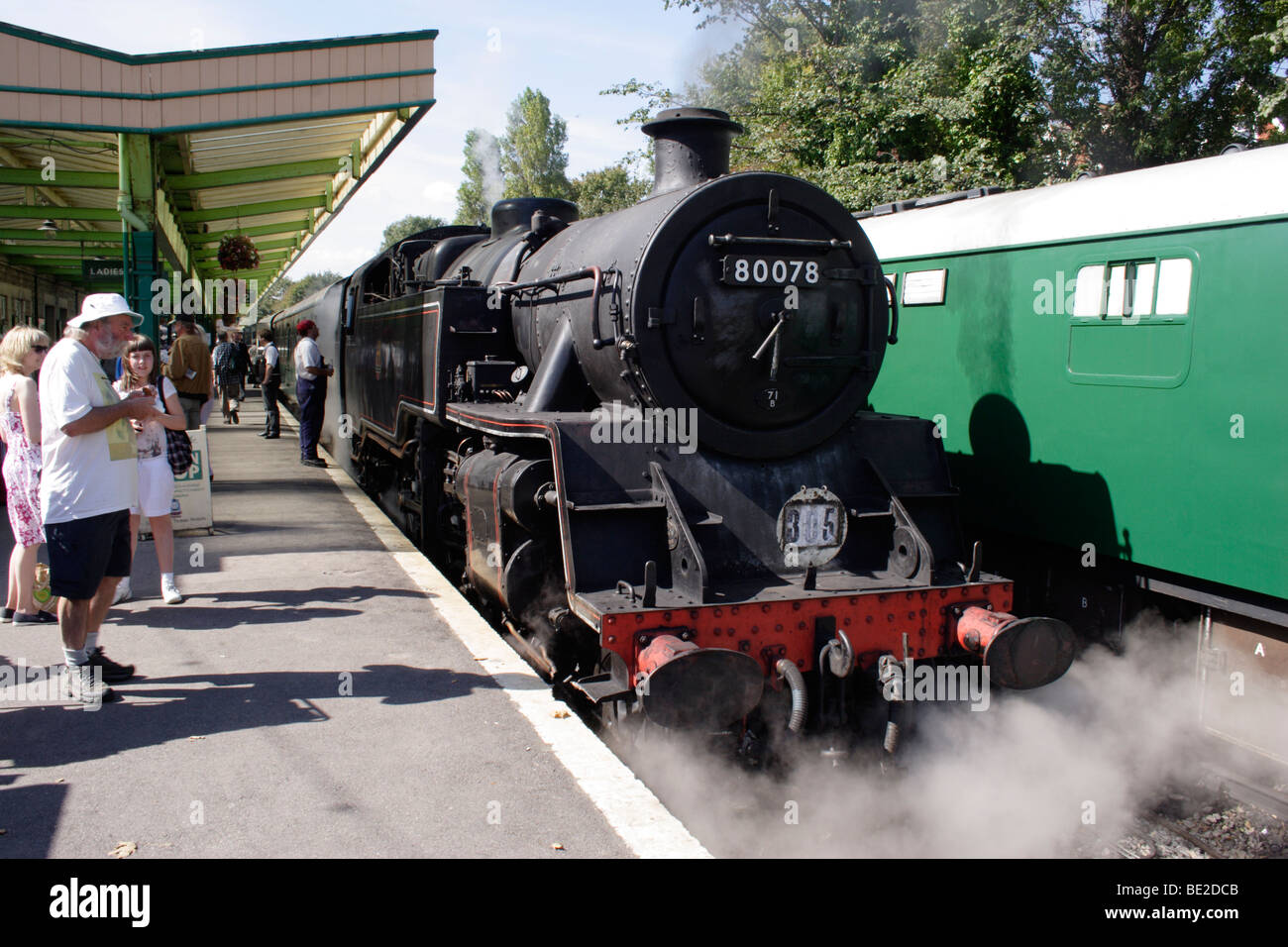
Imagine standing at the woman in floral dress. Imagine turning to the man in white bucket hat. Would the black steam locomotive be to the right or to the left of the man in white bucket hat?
left

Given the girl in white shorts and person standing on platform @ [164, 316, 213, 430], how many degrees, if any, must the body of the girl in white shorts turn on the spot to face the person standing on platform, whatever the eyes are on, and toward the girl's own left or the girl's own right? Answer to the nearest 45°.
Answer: approximately 180°

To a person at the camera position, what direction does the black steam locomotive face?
facing the viewer and to the right of the viewer

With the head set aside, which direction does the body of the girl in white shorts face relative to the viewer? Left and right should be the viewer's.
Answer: facing the viewer

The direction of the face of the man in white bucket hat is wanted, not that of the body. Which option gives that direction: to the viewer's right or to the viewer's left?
to the viewer's right

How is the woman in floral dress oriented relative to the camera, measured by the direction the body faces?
to the viewer's right
